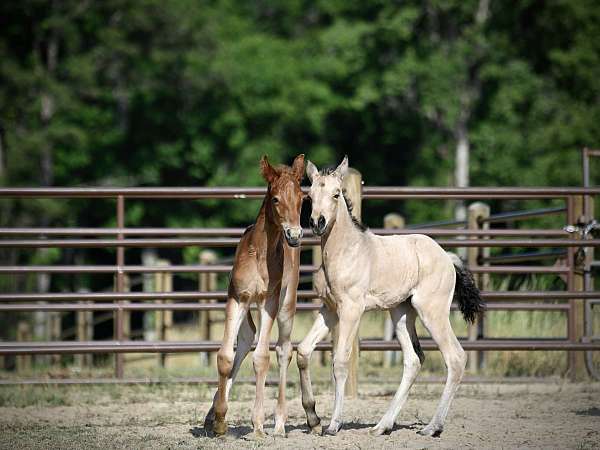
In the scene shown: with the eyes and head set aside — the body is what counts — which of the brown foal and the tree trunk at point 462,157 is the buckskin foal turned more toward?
the brown foal

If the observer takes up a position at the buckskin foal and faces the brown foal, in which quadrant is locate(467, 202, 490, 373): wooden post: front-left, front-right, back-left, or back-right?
back-right

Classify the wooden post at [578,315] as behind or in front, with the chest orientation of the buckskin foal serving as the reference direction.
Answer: behind

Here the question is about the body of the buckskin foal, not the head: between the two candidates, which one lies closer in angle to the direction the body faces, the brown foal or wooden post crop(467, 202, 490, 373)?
the brown foal

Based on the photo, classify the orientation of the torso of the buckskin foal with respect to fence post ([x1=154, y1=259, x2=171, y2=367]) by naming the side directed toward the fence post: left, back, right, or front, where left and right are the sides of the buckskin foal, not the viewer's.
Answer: right

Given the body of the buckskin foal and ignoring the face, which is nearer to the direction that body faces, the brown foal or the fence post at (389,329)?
the brown foal

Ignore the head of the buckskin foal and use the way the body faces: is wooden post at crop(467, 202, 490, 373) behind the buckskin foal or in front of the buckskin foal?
behind

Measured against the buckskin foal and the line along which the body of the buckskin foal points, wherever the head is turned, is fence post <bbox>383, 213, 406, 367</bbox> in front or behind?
behind

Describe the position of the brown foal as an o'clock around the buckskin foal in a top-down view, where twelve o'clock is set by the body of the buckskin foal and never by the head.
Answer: The brown foal is roughly at 1 o'clock from the buckskin foal.

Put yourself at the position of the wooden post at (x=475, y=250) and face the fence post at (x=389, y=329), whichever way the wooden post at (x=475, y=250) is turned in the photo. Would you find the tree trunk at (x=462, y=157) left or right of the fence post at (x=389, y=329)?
right

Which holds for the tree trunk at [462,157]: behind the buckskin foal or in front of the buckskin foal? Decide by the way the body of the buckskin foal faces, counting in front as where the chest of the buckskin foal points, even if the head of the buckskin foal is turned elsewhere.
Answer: behind

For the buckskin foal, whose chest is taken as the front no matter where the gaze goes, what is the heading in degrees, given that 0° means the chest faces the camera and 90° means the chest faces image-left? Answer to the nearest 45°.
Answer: approximately 45°
